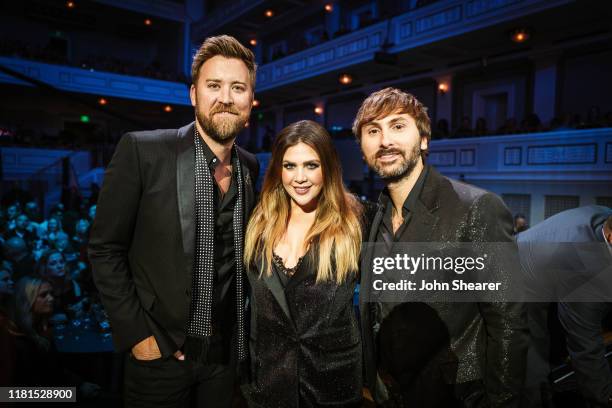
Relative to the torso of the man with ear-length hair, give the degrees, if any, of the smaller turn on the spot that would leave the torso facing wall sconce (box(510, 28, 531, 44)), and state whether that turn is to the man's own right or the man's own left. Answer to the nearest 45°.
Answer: approximately 135° to the man's own right

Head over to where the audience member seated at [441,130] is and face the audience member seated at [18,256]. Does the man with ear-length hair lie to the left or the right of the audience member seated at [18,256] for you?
left

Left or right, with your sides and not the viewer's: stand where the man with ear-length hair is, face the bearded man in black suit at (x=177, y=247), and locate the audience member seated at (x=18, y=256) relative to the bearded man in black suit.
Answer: right

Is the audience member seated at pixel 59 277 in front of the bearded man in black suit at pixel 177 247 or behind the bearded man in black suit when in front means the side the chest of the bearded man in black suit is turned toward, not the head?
behind

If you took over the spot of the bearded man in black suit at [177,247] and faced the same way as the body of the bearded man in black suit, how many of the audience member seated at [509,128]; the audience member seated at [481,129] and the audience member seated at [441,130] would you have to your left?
3

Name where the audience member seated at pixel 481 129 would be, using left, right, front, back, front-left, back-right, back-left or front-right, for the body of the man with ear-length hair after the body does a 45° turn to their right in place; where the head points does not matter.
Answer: right

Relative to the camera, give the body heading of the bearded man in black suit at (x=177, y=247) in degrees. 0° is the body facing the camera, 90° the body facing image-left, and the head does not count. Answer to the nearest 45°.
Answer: approximately 315°

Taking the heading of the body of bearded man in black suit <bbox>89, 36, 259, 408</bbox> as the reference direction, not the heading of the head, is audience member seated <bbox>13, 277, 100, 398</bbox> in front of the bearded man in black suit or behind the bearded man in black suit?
behind
